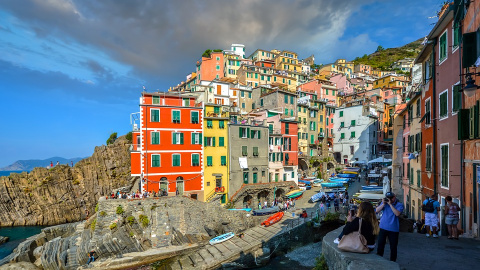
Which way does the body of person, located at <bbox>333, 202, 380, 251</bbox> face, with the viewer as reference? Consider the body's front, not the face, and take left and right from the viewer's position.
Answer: facing away from the viewer and to the left of the viewer

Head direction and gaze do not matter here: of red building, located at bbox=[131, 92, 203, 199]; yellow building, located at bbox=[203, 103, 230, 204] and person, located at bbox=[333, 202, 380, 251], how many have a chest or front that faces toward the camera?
2

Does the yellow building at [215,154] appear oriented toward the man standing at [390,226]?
yes

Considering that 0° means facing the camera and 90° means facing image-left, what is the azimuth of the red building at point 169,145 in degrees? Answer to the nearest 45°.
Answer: approximately 0°

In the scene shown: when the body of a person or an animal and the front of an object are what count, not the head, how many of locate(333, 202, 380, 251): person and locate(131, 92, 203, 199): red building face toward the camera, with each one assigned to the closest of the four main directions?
1

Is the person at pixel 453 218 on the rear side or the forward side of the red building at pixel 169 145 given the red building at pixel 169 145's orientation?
on the forward side

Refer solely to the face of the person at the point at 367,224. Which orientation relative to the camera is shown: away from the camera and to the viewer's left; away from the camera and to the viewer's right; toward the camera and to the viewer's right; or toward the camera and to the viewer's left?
away from the camera and to the viewer's left

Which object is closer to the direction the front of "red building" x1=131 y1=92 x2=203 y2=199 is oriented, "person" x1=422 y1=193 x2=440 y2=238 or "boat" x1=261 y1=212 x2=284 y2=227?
the person
